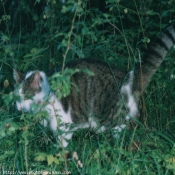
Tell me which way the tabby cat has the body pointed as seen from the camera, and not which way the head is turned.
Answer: to the viewer's left
